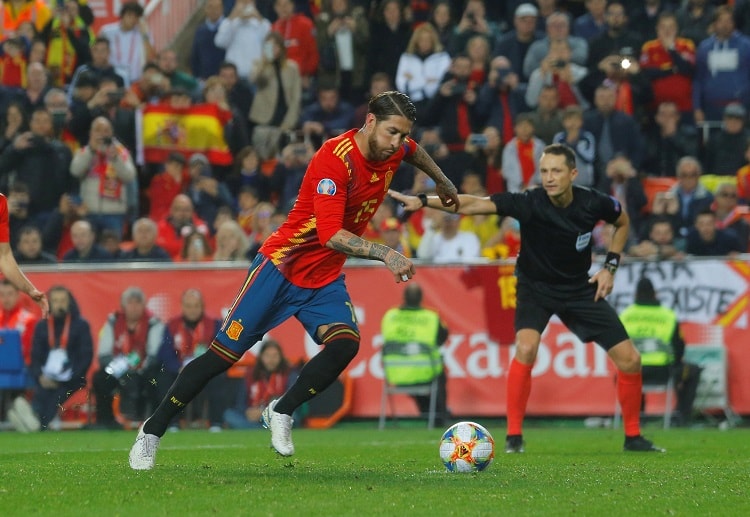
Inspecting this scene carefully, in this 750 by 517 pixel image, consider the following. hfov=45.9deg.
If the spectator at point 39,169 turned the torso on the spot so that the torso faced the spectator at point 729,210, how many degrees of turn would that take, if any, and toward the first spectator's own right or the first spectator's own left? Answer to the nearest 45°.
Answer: approximately 45° to the first spectator's own left

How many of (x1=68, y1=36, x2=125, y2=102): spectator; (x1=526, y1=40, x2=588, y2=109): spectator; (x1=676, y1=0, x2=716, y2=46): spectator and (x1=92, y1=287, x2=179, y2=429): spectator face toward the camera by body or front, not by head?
4

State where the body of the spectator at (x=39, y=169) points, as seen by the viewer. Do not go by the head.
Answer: toward the camera

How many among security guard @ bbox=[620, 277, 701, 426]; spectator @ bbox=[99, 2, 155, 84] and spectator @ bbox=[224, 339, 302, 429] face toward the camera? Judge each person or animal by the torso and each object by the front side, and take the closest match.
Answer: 2

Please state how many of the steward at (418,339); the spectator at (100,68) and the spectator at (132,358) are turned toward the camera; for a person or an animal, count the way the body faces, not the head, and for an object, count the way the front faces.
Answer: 2

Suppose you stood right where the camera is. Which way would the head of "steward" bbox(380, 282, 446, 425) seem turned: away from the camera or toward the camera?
away from the camera

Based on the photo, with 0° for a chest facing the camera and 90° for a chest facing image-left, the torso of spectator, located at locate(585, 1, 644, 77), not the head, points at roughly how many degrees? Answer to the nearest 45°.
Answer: approximately 0°

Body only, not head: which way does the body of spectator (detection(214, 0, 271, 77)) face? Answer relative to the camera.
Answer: toward the camera

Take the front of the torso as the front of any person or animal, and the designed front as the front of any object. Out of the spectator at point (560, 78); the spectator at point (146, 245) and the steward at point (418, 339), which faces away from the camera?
the steward at point (418, 339)

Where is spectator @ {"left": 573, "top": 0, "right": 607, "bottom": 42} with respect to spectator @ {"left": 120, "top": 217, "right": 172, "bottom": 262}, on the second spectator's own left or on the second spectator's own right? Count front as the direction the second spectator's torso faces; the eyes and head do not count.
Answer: on the second spectator's own left

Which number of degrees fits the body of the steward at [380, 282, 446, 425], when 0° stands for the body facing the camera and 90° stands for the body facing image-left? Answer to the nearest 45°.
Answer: approximately 180°

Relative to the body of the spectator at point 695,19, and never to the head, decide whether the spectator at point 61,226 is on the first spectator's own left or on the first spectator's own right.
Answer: on the first spectator's own right

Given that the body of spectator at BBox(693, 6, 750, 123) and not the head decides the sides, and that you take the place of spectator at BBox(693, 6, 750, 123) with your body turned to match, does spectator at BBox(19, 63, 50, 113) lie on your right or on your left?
on your right

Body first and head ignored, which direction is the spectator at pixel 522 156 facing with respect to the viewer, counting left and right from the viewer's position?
facing the viewer

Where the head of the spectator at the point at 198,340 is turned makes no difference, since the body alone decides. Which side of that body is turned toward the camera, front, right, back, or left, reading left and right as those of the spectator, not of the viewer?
front
